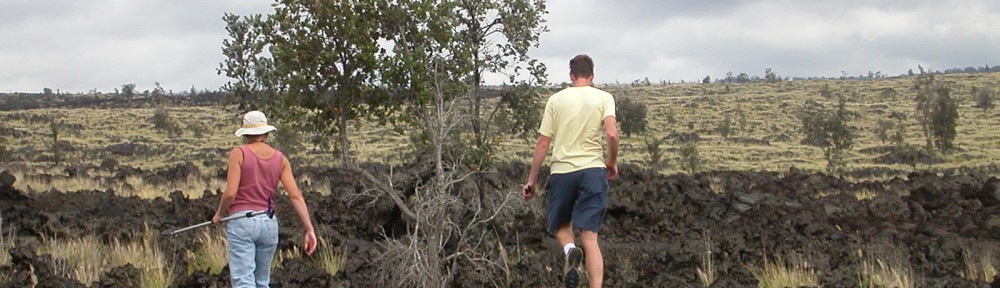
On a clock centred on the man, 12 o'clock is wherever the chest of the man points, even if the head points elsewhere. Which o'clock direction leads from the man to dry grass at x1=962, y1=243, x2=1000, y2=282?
The dry grass is roughly at 2 o'clock from the man.

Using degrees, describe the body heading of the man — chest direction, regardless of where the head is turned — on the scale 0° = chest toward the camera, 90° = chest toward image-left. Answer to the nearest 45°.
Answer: approximately 180°

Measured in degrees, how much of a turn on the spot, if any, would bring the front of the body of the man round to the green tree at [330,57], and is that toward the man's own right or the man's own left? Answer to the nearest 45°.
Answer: approximately 45° to the man's own left

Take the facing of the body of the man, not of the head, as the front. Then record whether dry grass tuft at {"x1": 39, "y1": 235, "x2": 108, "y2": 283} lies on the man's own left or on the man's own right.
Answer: on the man's own left

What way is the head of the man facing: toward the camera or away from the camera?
away from the camera

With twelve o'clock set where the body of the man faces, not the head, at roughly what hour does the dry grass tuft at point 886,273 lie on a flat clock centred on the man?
The dry grass tuft is roughly at 2 o'clock from the man.

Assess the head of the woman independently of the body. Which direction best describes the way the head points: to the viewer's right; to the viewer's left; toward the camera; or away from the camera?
away from the camera

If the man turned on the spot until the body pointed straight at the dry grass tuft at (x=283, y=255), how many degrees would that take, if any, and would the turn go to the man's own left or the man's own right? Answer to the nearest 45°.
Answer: approximately 45° to the man's own left

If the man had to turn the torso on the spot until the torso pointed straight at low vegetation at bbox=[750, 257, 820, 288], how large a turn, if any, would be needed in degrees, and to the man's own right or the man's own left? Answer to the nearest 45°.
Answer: approximately 45° to the man's own right
